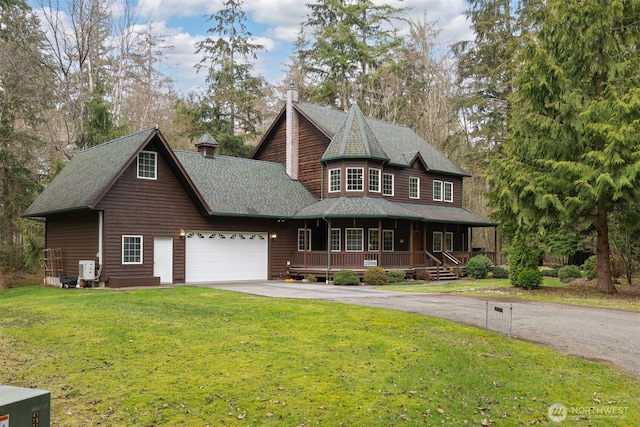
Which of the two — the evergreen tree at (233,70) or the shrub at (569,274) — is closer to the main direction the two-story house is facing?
the shrub

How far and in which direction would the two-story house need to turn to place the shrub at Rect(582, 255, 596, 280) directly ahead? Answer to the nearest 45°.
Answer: approximately 45° to its left

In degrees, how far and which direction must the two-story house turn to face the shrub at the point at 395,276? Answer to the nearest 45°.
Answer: approximately 45° to its left

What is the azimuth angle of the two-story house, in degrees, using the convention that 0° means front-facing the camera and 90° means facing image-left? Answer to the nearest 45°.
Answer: approximately 315°

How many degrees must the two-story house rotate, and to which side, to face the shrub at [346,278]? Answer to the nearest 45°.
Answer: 0° — it already faces it

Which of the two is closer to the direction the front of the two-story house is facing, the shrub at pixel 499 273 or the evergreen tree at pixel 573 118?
the evergreen tree

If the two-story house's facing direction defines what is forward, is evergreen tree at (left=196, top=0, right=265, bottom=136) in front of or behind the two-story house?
behind
